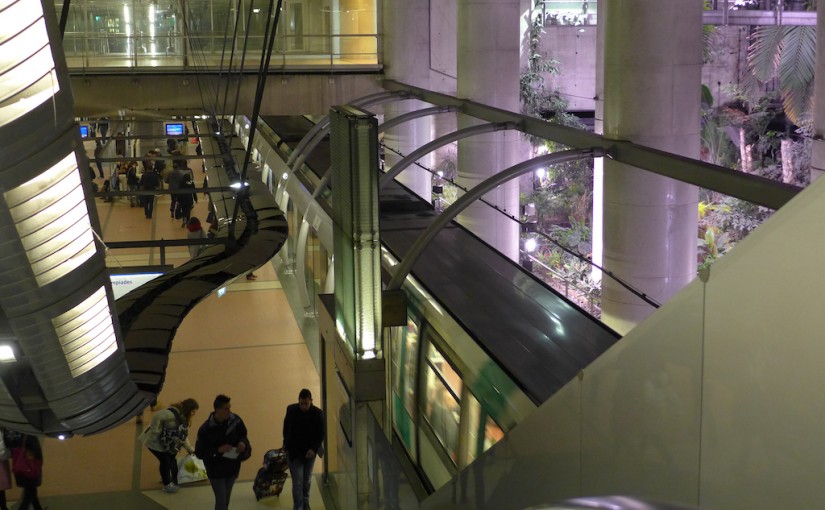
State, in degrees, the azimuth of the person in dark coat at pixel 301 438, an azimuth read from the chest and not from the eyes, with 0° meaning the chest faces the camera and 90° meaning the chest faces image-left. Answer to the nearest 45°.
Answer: approximately 0°

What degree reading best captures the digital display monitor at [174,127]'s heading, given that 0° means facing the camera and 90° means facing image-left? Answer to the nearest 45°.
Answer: approximately 0°

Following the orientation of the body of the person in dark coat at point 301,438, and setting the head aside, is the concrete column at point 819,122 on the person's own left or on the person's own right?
on the person's own left

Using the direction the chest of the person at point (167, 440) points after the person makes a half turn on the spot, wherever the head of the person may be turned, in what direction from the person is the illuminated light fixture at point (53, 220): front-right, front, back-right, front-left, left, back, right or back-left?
left

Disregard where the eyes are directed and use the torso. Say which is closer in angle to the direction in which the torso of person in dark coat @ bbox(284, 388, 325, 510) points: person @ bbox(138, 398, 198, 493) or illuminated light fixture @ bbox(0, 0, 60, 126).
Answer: the illuminated light fixture
